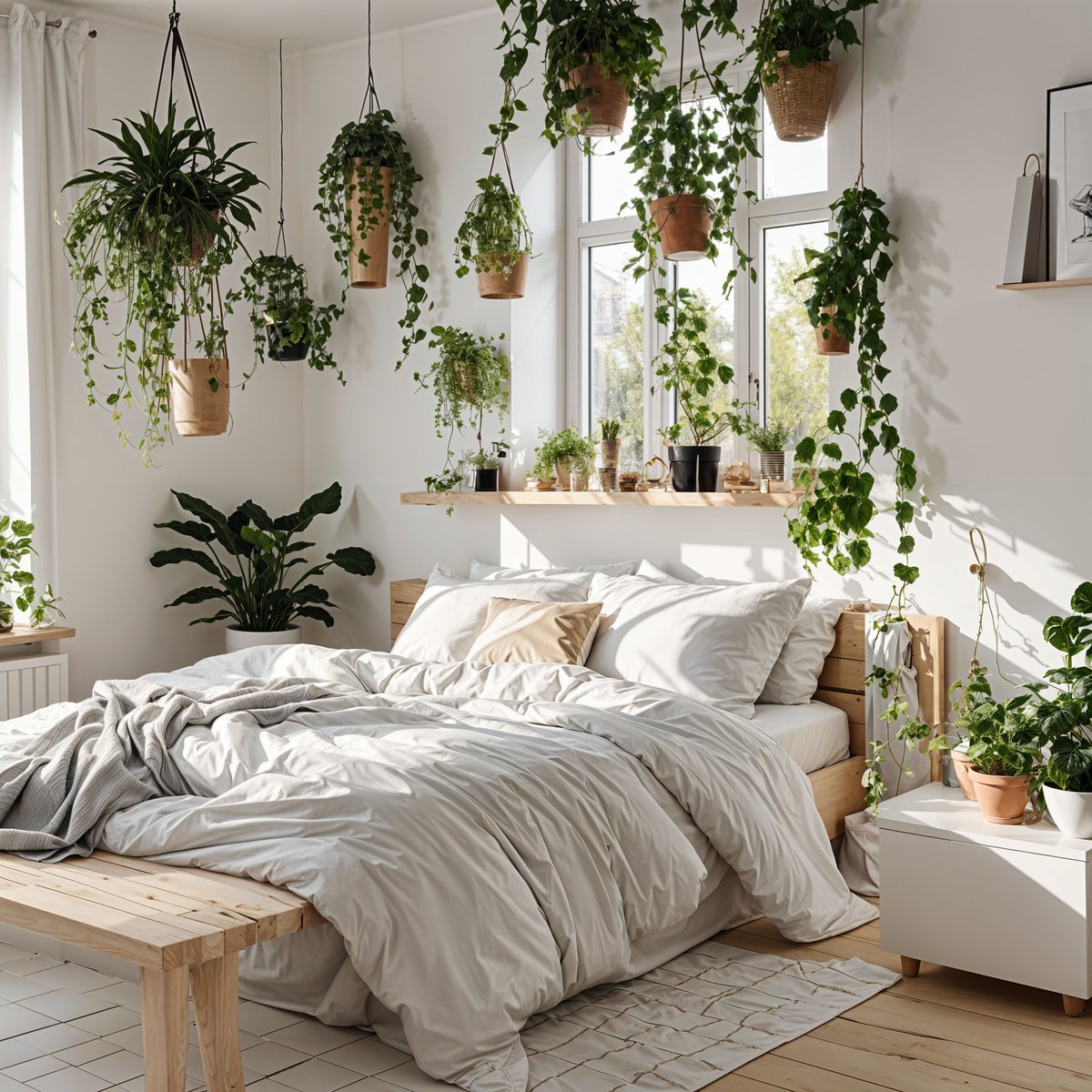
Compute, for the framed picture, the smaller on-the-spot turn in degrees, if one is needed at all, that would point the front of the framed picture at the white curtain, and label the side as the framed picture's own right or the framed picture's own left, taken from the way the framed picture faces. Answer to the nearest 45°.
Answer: approximately 45° to the framed picture's own right

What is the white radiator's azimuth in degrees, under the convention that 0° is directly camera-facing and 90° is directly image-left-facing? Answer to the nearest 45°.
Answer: approximately 315°

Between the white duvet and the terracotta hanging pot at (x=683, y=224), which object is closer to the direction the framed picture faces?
the white duvet

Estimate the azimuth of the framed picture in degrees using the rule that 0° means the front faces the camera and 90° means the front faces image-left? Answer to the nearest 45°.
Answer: approximately 45°

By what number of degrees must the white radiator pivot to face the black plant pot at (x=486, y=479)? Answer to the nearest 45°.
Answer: approximately 45° to its left

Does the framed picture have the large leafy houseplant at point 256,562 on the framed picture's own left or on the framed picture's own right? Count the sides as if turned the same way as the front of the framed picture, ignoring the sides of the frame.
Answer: on the framed picture's own right

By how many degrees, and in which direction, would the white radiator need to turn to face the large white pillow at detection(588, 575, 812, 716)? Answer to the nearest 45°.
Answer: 0° — it already faces it
